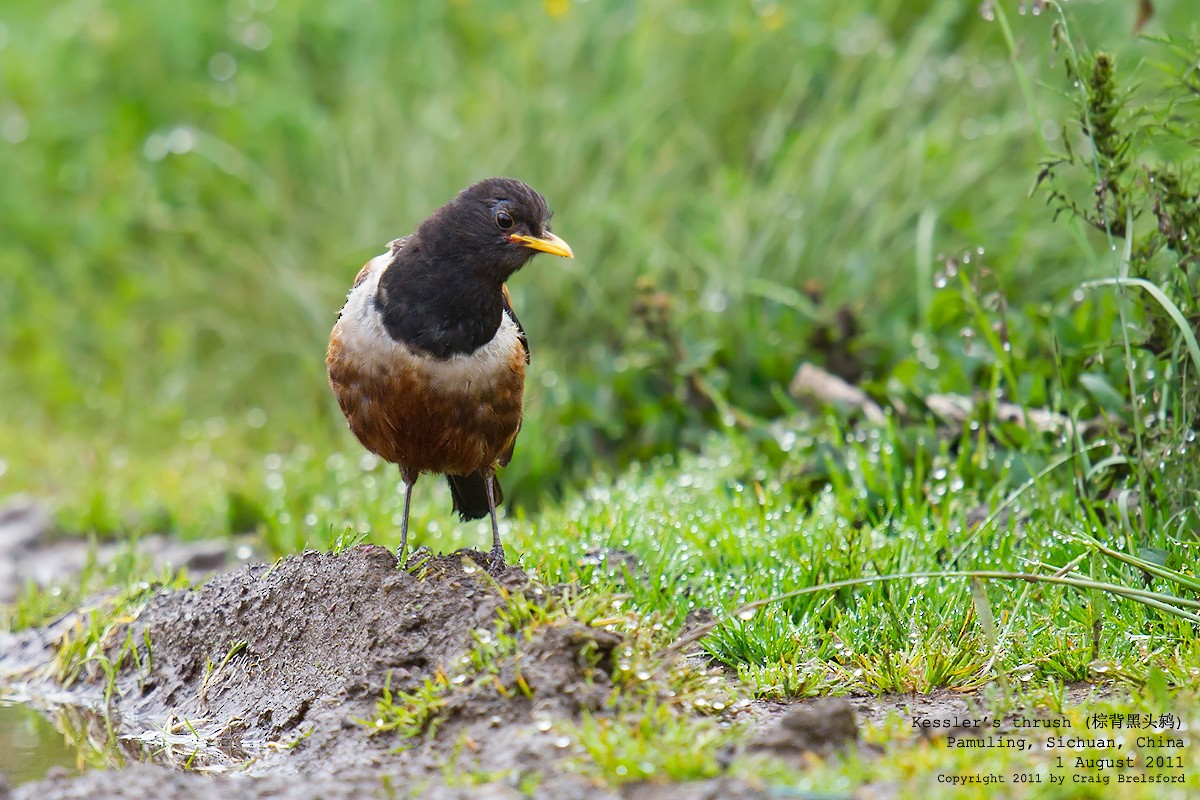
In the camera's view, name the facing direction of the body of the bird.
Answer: toward the camera
